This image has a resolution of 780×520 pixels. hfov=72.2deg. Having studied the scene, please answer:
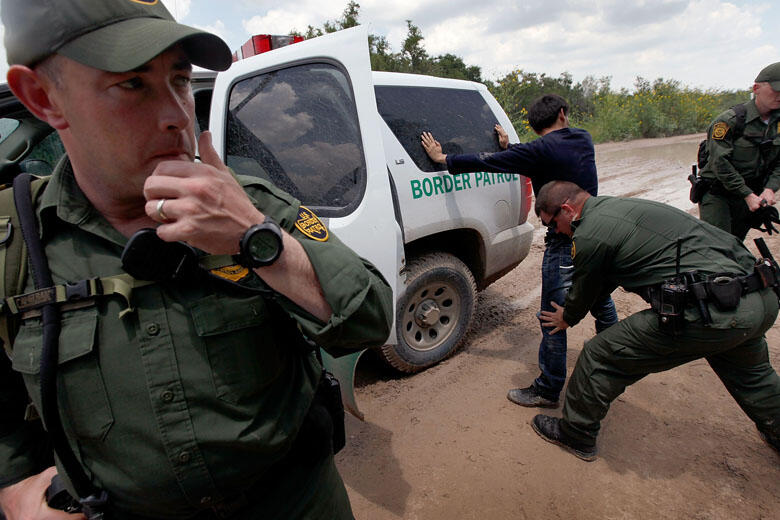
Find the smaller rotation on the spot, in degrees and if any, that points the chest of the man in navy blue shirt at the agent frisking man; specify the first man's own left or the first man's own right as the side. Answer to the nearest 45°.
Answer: approximately 180°

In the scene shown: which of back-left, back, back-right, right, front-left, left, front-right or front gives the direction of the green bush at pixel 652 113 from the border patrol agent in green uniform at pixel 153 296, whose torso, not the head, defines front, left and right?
back-left

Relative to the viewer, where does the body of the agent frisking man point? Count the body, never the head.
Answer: to the viewer's left

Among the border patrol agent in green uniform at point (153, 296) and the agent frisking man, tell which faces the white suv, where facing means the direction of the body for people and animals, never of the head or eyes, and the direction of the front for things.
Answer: the agent frisking man

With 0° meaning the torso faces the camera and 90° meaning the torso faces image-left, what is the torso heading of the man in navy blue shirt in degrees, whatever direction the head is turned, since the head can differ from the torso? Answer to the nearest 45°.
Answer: approximately 135°

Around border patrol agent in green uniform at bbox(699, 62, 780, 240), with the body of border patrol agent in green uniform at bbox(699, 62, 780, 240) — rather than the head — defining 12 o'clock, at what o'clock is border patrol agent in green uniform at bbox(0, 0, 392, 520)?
border patrol agent in green uniform at bbox(0, 0, 392, 520) is roughly at 2 o'clock from border patrol agent in green uniform at bbox(699, 62, 780, 240).

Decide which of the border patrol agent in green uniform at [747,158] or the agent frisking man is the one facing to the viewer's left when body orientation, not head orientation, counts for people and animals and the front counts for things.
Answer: the agent frisking man

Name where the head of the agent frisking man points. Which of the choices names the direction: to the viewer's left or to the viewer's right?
to the viewer's left
